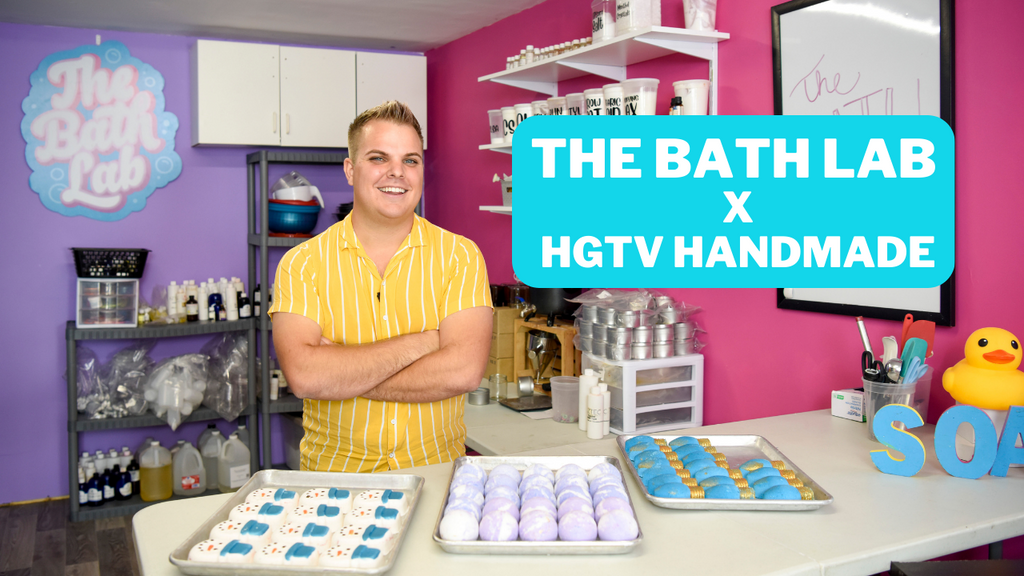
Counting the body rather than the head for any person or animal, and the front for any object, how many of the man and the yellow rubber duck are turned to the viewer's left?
0

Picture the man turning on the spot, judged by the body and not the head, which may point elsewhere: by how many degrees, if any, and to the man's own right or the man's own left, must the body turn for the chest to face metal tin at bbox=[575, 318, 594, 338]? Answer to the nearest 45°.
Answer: approximately 135° to the man's own left

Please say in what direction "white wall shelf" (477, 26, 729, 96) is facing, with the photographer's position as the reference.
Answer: facing the viewer and to the left of the viewer

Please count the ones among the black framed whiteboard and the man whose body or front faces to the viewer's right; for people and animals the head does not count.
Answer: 0

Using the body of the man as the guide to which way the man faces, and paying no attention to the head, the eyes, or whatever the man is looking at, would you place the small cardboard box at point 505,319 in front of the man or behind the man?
behind

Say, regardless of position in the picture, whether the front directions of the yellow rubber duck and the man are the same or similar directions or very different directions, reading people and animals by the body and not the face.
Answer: same or similar directions

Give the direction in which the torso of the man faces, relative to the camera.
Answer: toward the camera

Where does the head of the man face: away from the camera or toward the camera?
toward the camera

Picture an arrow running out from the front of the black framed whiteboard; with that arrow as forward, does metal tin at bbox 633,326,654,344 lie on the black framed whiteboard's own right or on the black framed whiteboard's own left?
on the black framed whiteboard's own right

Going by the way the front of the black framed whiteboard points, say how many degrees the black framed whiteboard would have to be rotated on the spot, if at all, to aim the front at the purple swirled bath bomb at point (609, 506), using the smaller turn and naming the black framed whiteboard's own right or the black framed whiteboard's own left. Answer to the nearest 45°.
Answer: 0° — it already faces it

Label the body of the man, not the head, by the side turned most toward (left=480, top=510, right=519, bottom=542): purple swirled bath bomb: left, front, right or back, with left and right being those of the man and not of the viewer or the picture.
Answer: front
